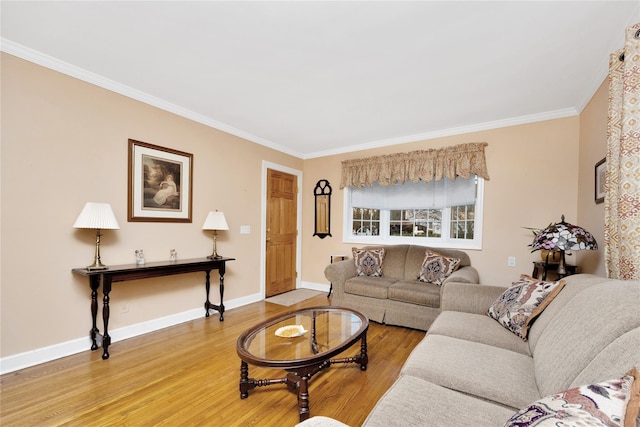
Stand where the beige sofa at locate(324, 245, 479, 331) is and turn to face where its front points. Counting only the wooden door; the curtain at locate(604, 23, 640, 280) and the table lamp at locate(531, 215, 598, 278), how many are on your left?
2

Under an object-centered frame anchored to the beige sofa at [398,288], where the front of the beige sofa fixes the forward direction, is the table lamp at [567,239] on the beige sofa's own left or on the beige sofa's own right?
on the beige sofa's own left

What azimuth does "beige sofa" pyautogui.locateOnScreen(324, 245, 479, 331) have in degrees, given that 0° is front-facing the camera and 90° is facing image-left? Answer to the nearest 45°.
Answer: approximately 45°

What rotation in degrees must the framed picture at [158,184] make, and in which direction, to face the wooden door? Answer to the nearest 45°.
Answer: approximately 90° to its left

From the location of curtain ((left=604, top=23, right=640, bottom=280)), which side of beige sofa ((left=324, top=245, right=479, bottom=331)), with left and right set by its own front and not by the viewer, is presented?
left

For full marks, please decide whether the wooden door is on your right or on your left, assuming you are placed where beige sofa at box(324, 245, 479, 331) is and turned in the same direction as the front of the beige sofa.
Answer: on your right

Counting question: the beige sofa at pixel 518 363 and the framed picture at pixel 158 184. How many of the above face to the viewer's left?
1

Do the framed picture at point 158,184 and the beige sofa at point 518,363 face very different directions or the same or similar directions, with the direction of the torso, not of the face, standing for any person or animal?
very different directions

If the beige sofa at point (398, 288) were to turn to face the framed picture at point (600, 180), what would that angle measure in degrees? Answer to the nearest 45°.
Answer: approximately 135° to its left

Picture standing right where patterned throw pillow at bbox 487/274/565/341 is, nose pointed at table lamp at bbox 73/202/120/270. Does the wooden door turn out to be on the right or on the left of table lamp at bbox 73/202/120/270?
right

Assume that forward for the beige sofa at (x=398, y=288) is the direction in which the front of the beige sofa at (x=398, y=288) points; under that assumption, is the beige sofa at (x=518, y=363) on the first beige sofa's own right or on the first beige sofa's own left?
on the first beige sofa's own left

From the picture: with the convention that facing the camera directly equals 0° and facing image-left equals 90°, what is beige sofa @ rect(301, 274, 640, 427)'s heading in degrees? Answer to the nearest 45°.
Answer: approximately 90°

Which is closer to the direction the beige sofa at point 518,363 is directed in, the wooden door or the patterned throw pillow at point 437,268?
the wooden door
